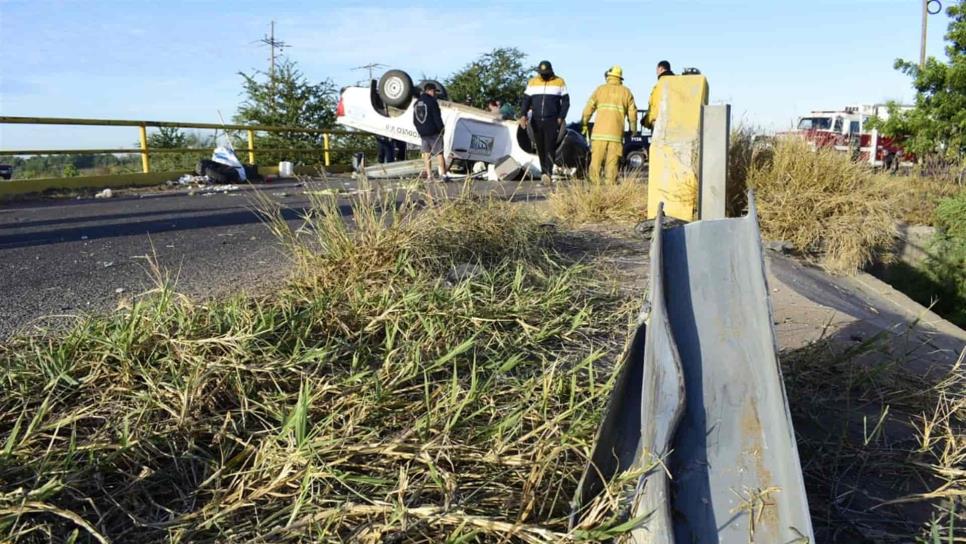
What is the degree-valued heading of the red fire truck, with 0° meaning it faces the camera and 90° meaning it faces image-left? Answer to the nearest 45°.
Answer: approximately 45°

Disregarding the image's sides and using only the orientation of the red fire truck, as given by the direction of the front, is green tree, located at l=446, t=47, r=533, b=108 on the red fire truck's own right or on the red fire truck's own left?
on the red fire truck's own right

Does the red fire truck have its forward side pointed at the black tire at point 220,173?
yes

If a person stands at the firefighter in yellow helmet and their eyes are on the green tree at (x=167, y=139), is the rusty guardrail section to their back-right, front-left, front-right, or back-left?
back-left

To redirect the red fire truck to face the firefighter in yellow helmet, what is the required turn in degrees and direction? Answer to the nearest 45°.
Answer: approximately 45° to its left

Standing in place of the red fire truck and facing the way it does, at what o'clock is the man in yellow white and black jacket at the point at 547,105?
The man in yellow white and black jacket is roughly at 11 o'clock from the red fire truck.
